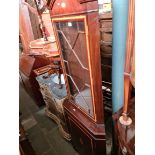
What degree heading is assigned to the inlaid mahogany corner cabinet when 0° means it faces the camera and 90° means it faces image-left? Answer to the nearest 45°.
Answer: approximately 45°
